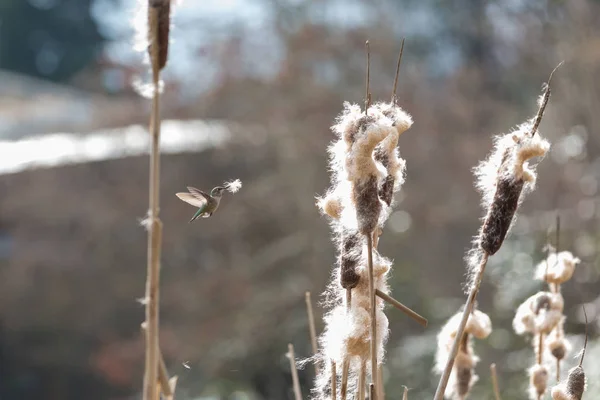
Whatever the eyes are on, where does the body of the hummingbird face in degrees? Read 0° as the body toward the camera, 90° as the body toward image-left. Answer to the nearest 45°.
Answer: approximately 270°
